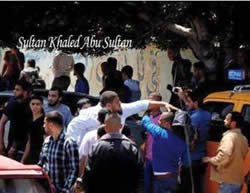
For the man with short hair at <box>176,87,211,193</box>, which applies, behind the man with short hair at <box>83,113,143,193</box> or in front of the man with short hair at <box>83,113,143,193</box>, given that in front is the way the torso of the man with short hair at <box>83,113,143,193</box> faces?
in front

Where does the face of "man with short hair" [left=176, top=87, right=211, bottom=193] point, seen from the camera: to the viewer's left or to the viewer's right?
to the viewer's left

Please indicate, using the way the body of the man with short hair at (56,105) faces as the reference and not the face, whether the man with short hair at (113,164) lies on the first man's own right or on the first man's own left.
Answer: on the first man's own left

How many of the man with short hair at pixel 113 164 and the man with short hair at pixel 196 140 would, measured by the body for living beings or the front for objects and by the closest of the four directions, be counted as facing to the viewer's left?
1

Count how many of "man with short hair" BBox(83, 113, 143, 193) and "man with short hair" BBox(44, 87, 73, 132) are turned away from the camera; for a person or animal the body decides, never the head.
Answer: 1

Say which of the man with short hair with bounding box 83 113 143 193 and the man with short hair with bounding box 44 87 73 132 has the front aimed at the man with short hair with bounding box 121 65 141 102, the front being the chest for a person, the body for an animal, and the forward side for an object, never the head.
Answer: the man with short hair with bounding box 83 113 143 193

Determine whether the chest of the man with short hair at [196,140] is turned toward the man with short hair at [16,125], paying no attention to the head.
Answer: yes

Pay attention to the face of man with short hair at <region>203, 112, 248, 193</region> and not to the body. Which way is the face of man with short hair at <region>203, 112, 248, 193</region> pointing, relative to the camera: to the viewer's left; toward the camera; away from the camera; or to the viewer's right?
to the viewer's left

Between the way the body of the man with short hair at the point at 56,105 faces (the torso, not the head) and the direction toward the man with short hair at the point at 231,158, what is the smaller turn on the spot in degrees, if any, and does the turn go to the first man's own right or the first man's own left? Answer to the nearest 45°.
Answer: approximately 90° to the first man's own left

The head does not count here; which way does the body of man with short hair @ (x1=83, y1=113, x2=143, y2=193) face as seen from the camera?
away from the camera
